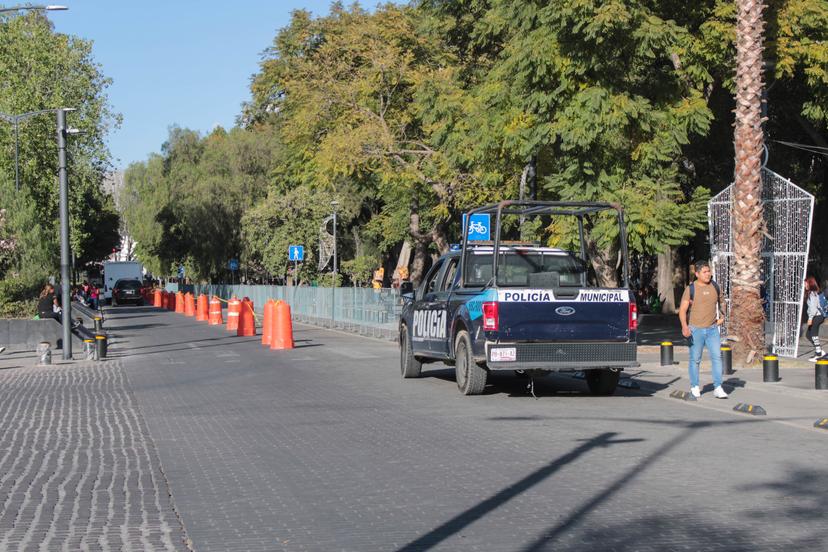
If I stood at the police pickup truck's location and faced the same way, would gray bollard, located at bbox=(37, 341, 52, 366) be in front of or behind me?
in front

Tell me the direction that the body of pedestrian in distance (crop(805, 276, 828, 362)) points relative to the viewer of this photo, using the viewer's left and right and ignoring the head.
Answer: facing to the left of the viewer

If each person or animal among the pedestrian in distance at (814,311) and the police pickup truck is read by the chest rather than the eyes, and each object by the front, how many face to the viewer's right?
0

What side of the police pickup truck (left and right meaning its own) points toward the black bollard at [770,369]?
right

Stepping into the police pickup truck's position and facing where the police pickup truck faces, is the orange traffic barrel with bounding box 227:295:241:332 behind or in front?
in front

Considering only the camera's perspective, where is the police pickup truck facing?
facing away from the viewer and to the left of the viewer
